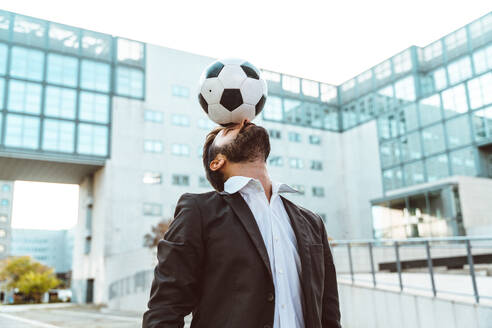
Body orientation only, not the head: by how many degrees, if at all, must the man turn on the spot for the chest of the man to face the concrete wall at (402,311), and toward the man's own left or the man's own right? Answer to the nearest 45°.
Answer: approximately 90° to the man's own left

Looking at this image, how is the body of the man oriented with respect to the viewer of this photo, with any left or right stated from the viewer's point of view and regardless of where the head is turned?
facing the viewer and to the right of the viewer

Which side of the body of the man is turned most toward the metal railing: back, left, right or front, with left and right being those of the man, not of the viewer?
left

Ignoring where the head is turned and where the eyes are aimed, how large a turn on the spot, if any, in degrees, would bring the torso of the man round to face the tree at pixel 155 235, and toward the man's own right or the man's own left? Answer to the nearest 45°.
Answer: approximately 135° to the man's own left

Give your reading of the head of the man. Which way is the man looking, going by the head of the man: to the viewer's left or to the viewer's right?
to the viewer's right

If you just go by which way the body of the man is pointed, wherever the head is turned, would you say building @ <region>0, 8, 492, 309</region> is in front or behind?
behind
